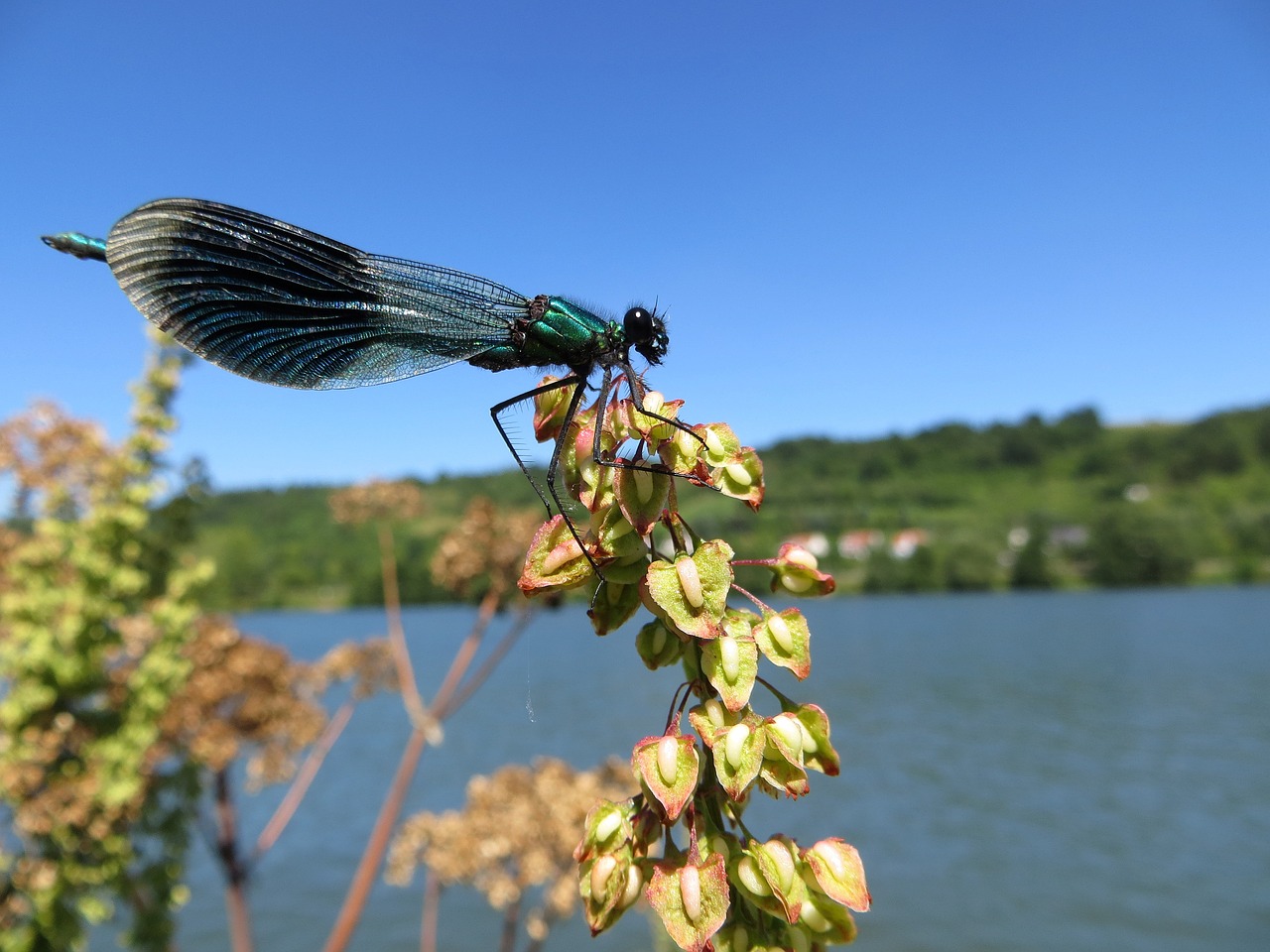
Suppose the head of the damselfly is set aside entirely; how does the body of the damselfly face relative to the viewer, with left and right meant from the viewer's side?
facing to the right of the viewer
